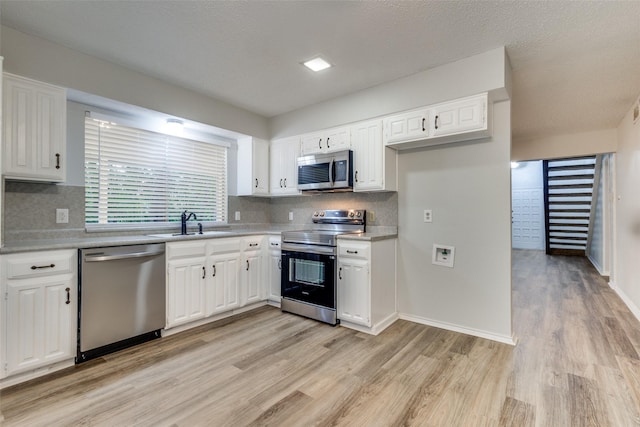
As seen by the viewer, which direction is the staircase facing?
toward the camera

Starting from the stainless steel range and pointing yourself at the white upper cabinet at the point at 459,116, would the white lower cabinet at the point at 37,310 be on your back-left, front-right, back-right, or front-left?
back-right

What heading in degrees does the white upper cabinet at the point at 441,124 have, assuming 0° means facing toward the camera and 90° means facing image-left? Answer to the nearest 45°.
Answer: approximately 45°

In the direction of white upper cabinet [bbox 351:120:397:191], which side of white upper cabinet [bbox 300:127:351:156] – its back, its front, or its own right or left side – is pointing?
left

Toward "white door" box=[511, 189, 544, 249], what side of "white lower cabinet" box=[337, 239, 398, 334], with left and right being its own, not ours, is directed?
back

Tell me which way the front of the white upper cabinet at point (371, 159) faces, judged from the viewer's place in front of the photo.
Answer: facing the viewer and to the left of the viewer

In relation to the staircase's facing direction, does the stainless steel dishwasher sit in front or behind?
in front

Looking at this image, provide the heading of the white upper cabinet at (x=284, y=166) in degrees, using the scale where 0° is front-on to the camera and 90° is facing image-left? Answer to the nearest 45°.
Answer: approximately 45°

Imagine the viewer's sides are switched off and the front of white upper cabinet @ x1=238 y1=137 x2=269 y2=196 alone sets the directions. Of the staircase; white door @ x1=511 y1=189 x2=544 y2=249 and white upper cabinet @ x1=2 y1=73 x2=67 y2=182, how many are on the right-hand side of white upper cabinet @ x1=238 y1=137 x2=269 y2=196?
1

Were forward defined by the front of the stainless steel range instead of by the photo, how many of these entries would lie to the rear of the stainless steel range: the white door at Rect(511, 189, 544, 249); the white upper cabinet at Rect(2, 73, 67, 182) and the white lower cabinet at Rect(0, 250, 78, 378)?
1

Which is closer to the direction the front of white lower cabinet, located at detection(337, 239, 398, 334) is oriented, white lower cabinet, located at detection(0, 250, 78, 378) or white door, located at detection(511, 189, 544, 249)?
the white lower cabinet
